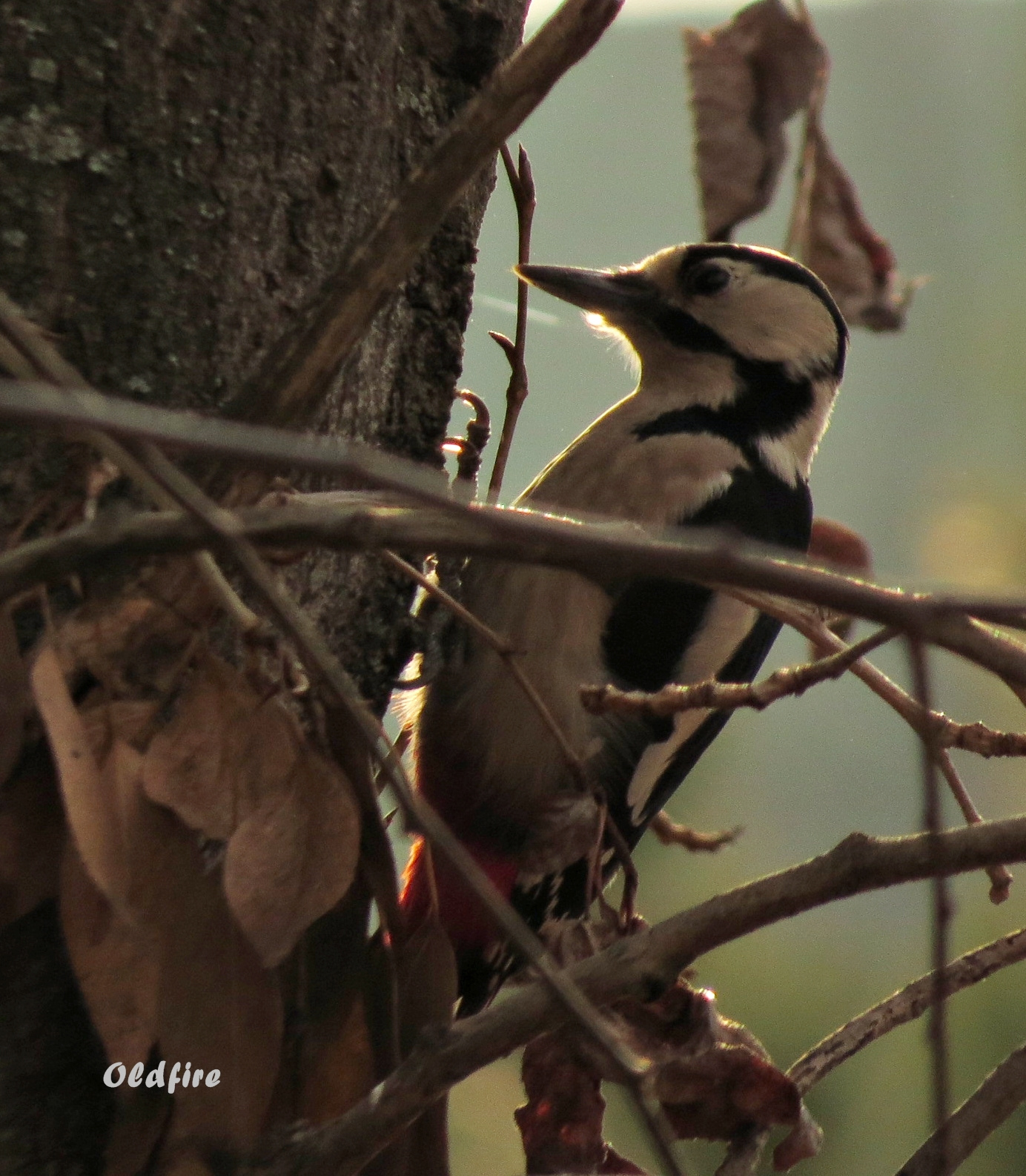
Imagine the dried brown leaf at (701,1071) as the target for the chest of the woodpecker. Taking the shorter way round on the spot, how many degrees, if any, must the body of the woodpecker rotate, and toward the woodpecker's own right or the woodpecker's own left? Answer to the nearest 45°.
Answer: approximately 90° to the woodpecker's own left

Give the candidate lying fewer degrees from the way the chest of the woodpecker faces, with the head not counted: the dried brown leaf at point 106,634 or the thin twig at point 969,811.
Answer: the dried brown leaf

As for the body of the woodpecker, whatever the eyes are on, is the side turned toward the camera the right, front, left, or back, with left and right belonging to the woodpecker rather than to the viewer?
left

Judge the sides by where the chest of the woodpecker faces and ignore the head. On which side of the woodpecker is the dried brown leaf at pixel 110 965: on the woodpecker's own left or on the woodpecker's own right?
on the woodpecker's own left
